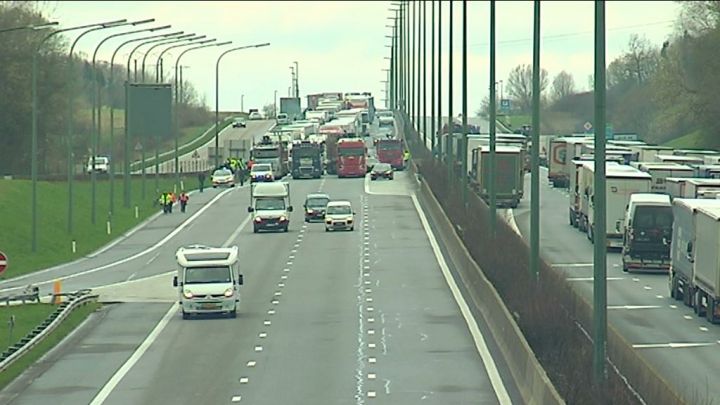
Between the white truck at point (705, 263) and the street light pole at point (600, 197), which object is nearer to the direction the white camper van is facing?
the street light pole

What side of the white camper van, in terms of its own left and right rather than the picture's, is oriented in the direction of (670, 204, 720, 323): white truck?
left

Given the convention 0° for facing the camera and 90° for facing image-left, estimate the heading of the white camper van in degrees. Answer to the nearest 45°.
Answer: approximately 0°

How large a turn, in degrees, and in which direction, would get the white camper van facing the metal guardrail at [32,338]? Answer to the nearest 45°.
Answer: approximately 45° to its right
